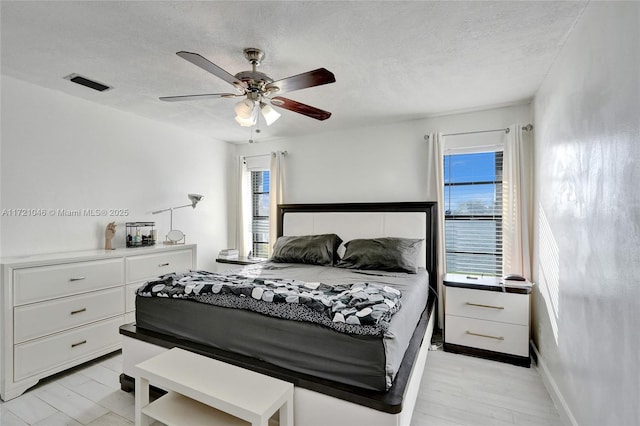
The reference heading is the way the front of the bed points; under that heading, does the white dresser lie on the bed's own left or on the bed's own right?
on the bed's own right

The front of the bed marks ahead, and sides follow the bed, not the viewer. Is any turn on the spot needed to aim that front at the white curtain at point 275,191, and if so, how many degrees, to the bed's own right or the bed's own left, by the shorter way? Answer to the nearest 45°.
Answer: approximately 135° to the bed's own right

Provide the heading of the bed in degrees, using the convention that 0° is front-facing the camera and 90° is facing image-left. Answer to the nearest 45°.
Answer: approximately 45°

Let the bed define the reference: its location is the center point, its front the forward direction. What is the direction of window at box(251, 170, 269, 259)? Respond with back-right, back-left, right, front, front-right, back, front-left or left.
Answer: back-right

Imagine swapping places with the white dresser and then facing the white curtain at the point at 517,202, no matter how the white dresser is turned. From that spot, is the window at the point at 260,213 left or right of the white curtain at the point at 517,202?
left

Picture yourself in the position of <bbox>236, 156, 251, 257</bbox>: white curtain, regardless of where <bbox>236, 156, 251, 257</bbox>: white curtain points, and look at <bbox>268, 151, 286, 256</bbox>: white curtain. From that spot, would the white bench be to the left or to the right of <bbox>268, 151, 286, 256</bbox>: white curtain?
right

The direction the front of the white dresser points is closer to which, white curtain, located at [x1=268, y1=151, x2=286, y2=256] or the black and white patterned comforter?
the black and white patterned comforter
